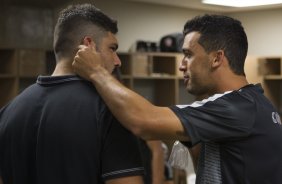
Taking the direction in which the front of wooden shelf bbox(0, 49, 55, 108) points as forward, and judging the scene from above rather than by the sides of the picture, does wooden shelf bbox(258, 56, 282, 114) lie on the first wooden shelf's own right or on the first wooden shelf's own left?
on the first wooden shelf's own left

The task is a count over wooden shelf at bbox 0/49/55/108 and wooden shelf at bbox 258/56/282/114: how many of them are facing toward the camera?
2

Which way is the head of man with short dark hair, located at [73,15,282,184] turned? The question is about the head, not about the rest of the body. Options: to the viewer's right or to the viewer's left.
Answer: to the viewer's left

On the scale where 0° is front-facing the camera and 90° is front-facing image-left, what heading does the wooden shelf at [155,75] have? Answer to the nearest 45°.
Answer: approximately 0°

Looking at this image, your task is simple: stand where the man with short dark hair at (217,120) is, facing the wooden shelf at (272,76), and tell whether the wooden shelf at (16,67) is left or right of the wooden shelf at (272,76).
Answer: left

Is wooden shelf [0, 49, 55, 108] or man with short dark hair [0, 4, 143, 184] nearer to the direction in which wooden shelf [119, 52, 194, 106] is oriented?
the man with short dark hair

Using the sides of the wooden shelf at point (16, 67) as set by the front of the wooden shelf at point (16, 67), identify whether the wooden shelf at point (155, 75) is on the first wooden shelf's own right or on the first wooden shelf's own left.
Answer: on the first wooden shelf's own left

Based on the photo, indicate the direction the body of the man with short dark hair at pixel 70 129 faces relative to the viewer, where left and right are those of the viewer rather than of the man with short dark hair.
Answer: facing away from the viewer and to the right of the viewer
